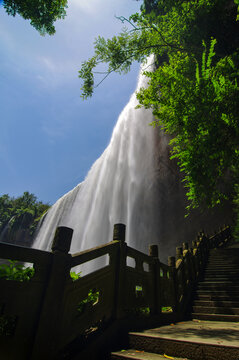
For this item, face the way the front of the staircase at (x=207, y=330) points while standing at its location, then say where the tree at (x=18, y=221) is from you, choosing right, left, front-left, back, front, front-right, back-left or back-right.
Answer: back-right

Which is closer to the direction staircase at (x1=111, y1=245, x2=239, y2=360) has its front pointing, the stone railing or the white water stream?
the stone railing

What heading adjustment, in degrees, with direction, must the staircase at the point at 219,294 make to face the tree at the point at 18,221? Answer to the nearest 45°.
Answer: approximately 135° to its right

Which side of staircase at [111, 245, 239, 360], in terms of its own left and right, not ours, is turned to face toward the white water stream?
back

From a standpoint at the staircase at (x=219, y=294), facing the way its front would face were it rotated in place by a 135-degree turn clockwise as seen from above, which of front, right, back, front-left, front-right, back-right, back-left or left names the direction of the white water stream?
front

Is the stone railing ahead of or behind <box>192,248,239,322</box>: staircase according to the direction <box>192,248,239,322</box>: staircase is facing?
ahead

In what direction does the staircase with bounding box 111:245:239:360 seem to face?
toward the camera

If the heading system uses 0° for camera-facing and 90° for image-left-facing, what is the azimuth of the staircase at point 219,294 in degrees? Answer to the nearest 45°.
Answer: approximately 0°
